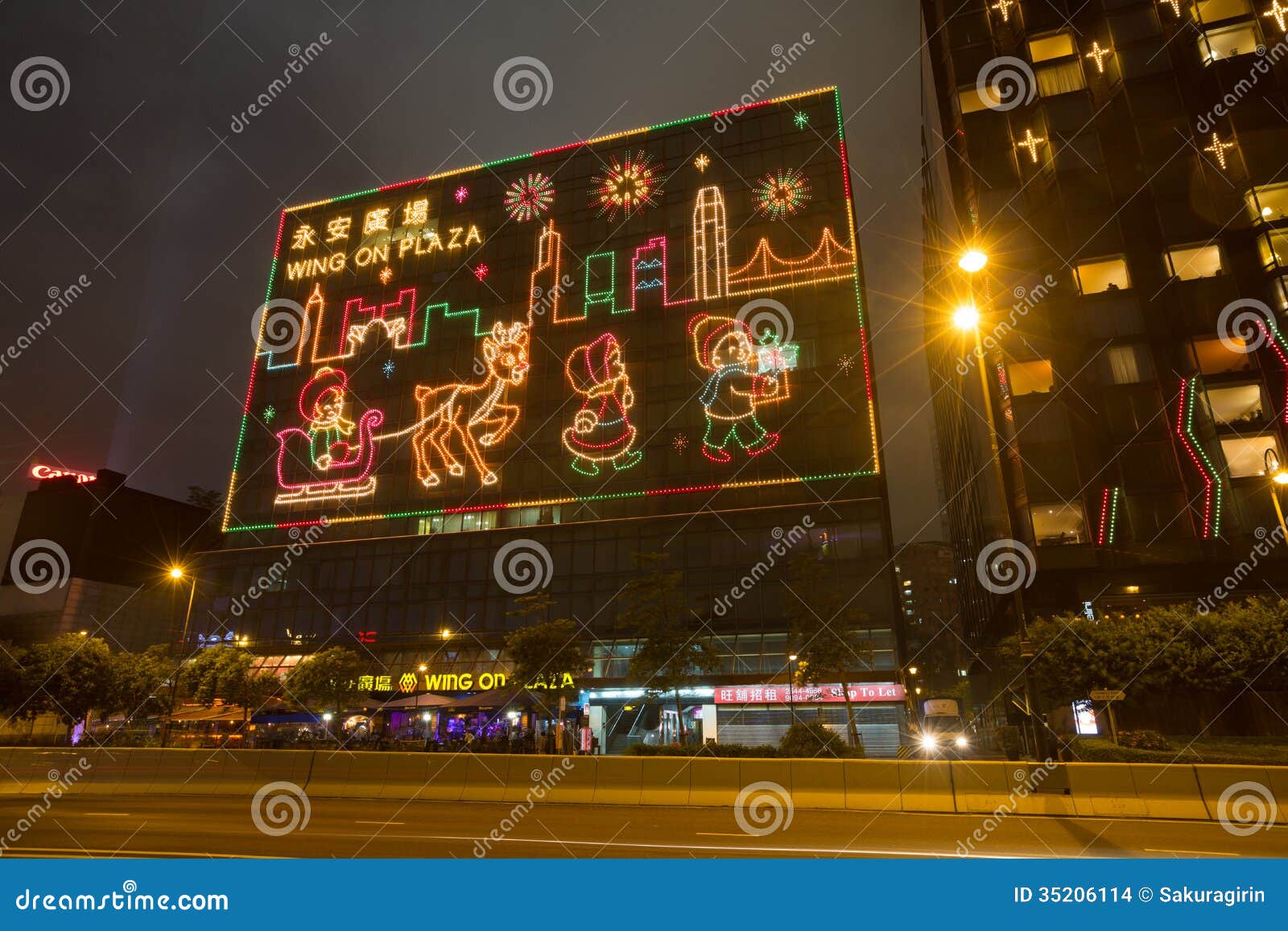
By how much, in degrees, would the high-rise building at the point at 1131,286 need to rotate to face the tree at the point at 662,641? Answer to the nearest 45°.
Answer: approximately 90° to its right

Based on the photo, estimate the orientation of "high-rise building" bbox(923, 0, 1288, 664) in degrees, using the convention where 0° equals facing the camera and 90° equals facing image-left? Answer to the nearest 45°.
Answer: approximately 0°
